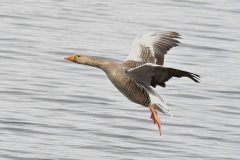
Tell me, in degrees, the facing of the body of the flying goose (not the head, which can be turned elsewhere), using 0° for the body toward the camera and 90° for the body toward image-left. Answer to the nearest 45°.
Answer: approximately 90°
